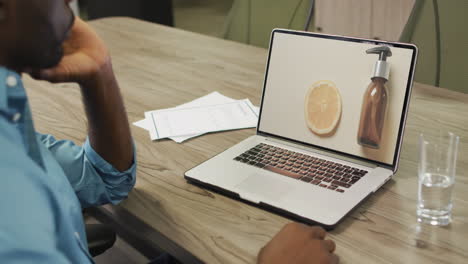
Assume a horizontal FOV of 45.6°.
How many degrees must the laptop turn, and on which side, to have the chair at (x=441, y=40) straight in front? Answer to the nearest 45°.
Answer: approximately 180°

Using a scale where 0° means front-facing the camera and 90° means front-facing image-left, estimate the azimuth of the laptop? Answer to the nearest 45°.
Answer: approximately 45°

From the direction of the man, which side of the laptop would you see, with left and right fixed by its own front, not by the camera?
front

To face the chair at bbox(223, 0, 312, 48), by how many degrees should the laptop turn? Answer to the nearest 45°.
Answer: approximately 135° to its right
